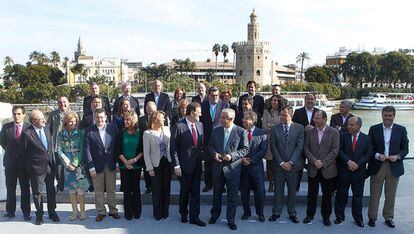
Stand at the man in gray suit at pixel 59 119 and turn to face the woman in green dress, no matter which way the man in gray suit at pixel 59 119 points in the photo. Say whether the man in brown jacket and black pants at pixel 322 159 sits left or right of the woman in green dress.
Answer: left

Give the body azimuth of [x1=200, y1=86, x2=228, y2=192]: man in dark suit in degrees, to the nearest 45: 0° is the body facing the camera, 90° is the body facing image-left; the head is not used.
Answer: approximately 0°

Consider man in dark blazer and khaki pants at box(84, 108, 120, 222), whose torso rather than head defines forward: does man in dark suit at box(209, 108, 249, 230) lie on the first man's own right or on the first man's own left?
on the first man's own left
